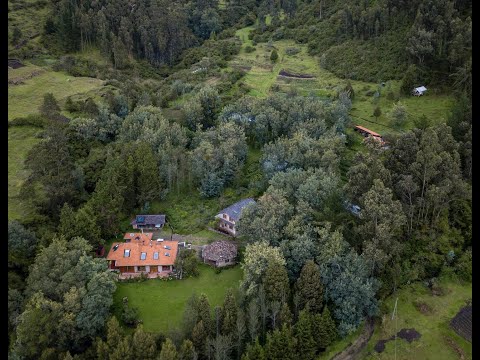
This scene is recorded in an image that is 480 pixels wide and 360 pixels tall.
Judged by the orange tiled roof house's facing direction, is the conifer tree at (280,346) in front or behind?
in front

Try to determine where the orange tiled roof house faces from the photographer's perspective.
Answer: facing the viewer

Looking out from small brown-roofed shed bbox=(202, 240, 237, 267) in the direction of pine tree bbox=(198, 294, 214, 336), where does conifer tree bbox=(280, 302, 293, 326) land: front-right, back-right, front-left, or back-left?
front-left

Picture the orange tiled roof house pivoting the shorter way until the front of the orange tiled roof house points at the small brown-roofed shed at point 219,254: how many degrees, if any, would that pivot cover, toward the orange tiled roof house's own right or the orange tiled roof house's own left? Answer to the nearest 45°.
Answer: approximately 90° to the orange tiled roof house's own left

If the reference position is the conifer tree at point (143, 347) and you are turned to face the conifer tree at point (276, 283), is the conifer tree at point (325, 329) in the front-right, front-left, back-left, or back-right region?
front-right

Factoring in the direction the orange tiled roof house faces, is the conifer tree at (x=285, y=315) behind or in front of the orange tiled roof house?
in front

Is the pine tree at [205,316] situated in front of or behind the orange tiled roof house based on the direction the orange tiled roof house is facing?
in front

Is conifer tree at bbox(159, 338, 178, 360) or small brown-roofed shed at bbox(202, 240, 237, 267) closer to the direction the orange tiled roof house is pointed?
the conifer tree

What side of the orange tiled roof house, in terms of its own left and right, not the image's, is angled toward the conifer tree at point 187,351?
front

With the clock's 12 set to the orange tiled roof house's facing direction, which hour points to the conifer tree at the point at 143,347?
The conifer tree is roughly at 12 o'clock from the orange tiled roof house.

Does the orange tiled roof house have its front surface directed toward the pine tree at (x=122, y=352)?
yes

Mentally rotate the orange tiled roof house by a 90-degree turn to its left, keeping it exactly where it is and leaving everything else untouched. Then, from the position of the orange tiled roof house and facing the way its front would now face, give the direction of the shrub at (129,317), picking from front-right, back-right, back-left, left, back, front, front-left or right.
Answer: right

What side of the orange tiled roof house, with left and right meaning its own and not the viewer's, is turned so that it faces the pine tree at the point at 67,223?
right

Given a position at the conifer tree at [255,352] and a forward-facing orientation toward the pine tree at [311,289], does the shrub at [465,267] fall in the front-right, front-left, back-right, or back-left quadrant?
front-right
